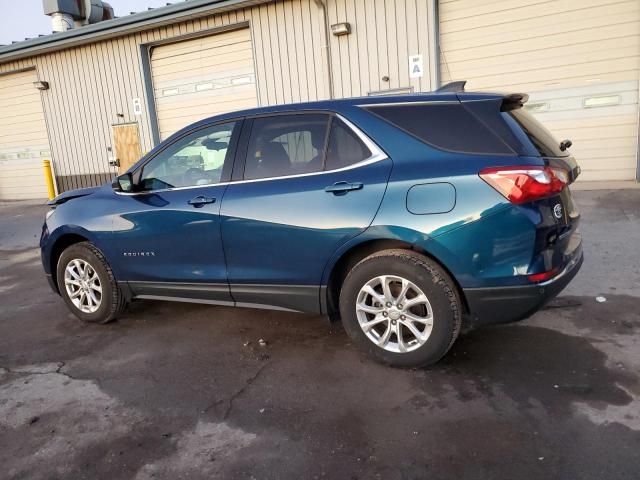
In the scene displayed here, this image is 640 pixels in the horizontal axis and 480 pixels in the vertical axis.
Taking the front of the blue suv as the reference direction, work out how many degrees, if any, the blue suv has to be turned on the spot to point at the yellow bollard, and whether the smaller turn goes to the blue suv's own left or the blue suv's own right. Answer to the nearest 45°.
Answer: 0° — it already faces it

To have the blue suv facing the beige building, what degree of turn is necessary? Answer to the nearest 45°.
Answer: approximately 45° to its right

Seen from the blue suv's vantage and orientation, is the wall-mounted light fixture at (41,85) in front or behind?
in front

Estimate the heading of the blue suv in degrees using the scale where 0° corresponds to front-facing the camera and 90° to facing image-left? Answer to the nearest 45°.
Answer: approximately 135°
